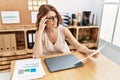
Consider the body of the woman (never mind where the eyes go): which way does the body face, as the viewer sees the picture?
toward the camera

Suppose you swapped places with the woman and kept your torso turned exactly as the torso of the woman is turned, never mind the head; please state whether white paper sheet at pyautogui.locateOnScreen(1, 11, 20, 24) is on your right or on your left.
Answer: on your right

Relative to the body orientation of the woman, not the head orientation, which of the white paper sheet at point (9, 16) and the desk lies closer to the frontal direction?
the desk

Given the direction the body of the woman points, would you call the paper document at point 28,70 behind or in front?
in front
